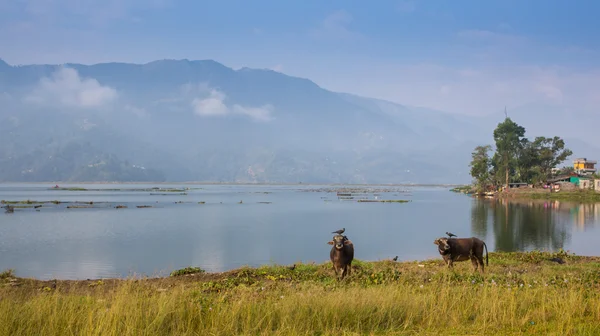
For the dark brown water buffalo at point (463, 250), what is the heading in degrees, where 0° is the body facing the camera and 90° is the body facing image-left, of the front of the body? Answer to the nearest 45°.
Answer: approximately 90°
